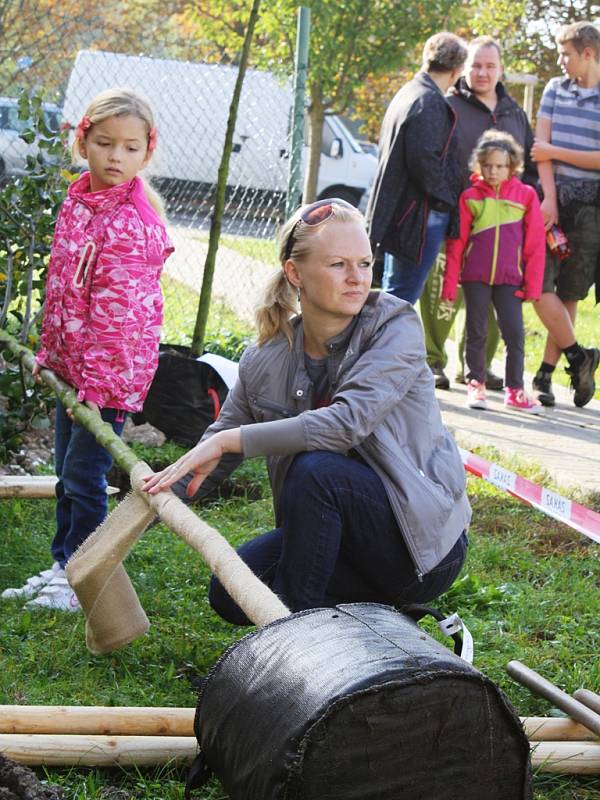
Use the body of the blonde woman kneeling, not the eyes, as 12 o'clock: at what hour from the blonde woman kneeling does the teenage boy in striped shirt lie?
The teenage boy in striped shirt is roughly at 5 o'clock from the blonde woman kneeling.

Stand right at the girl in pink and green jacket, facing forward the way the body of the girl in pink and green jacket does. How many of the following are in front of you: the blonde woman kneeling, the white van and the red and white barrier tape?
2

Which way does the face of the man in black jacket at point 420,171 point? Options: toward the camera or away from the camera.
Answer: away from the camera

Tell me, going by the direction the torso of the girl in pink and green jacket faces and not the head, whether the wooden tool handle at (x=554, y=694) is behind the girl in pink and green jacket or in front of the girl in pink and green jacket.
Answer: in front

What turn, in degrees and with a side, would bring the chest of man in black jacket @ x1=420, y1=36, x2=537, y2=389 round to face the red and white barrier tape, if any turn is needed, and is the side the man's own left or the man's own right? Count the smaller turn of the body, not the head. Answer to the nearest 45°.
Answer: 0° — they already face it

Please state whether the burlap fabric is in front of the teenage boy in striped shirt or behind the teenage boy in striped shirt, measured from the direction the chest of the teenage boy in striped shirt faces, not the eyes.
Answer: in front

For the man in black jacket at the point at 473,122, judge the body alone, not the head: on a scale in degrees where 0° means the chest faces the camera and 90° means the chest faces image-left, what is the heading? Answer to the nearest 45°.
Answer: approximately 0°

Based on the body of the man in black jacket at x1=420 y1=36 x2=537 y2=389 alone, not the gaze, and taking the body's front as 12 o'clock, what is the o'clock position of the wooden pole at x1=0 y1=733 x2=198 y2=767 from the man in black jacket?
The wooden pole is roughly at 12 o'clock from the man in black jacket.

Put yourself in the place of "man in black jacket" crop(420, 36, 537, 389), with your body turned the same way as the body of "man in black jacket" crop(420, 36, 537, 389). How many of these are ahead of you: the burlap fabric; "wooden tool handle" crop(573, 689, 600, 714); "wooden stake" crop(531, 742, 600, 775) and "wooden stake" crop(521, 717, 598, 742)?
4

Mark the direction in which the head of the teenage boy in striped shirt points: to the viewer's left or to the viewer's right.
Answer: to the viewer's left
